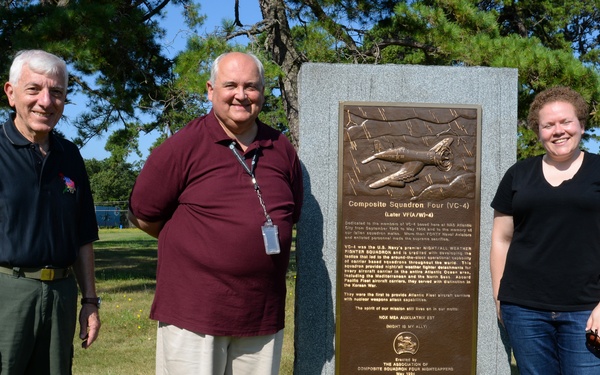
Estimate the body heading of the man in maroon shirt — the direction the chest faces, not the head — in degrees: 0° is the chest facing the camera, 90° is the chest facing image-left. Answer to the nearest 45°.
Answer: approximately 315°

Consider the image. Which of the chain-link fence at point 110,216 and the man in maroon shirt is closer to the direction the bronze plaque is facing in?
the man in maroon shirt

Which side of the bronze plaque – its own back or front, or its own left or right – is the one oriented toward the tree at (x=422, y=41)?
back

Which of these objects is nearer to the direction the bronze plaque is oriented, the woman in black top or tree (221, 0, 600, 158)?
the woman in black top

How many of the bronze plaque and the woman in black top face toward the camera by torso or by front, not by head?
2

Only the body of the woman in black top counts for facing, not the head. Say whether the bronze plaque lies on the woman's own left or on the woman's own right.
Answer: on the woman's own right

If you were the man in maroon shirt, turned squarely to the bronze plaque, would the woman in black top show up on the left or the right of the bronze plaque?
right

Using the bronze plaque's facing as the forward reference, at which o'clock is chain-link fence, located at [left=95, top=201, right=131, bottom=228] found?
The chain-link fence is roughly at 5 o'clock from the bronze plaque.
